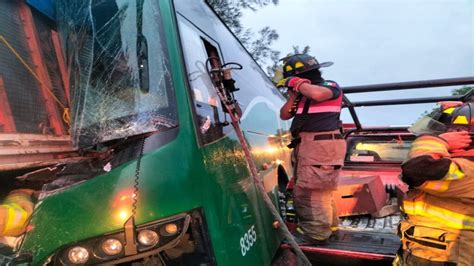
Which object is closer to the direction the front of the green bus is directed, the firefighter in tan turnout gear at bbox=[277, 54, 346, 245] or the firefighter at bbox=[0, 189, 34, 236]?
the firefighter

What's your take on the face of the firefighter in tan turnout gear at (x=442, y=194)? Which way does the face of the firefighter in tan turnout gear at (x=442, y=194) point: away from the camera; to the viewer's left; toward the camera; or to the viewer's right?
to the viewer's left

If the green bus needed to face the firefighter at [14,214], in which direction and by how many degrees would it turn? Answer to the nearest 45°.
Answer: approximately 45° to its right

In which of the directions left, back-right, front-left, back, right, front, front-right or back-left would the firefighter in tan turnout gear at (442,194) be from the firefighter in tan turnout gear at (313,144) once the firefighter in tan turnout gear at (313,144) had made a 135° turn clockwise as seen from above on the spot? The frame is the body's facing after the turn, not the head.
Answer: right

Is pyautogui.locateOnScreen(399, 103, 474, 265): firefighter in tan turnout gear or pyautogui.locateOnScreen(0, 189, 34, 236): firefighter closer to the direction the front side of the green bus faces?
the firefighter

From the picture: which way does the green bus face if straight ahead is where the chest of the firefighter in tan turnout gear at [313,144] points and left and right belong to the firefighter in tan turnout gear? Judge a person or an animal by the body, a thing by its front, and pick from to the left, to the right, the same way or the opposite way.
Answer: to the left

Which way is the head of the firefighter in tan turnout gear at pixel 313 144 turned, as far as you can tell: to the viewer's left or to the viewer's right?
to the viewer's left

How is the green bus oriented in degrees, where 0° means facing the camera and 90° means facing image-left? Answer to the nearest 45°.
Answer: approximately 45°

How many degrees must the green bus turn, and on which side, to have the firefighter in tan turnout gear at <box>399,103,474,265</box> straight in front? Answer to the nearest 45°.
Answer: approximately 135° to its left

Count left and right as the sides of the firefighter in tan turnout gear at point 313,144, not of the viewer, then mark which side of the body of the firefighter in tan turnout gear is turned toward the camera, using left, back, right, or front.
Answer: left
